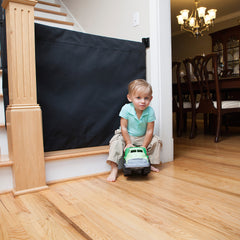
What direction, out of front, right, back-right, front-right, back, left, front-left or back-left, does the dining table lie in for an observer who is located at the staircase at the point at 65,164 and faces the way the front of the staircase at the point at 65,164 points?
back-left

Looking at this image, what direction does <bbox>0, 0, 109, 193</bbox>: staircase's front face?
toward the camera
